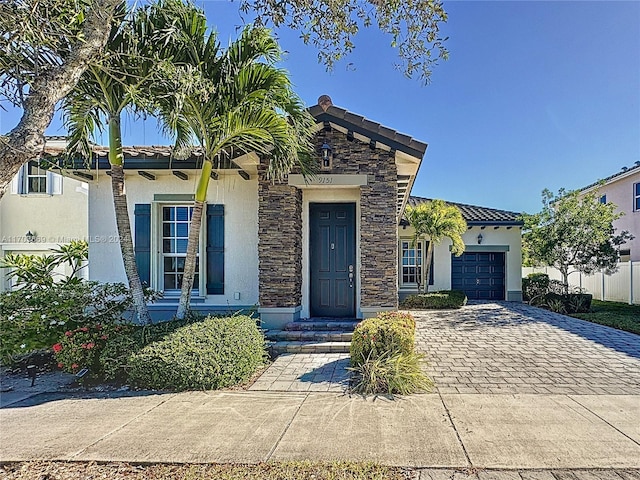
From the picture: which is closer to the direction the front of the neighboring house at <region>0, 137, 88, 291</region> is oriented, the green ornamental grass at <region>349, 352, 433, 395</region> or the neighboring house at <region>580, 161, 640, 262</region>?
the green ornamental grass

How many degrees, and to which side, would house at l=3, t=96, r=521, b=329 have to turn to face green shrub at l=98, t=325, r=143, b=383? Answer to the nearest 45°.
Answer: approximately 45° to its right

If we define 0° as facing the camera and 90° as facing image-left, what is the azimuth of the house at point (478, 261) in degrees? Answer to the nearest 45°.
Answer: approximately 0°

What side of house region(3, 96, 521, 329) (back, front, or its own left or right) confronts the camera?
front

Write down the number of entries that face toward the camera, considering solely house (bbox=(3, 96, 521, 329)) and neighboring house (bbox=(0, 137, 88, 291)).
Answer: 2

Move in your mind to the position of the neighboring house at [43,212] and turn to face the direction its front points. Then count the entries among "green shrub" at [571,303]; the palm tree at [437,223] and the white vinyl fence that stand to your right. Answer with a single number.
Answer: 0

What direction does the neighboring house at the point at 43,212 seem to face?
toward the camera

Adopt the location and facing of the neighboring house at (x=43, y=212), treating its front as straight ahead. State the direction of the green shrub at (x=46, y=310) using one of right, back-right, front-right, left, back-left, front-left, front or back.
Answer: front

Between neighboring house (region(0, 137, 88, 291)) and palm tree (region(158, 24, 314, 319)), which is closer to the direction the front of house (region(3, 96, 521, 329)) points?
the palm tree

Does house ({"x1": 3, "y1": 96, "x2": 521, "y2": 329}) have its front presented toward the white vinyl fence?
no

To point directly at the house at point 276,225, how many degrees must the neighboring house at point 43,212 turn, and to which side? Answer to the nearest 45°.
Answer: approximately 45° to its left
